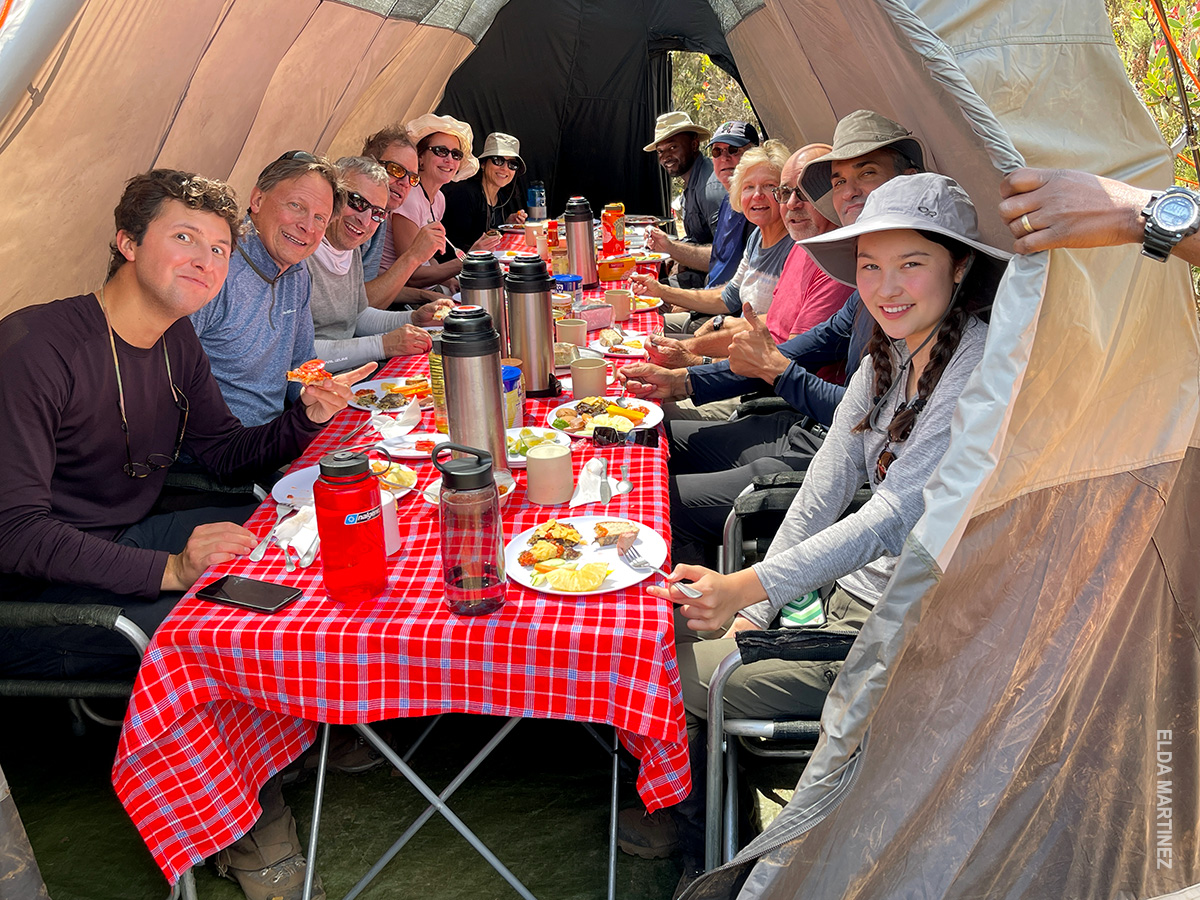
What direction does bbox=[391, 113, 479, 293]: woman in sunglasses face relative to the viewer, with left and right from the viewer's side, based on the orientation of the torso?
facing the viewer and to the right of the viewer

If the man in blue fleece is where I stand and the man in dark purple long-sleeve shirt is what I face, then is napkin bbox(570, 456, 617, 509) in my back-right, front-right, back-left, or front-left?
front-left

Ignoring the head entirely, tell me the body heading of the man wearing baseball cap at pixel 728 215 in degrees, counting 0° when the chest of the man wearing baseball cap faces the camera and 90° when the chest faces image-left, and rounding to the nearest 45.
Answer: approximately 45°

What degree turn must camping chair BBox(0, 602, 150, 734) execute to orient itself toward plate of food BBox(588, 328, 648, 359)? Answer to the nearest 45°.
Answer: approximately 45° to its left

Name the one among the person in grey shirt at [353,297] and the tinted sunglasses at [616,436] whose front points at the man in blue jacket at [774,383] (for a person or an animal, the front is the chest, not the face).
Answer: the person in grey shirt

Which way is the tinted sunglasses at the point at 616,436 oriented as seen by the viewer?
toward the camera

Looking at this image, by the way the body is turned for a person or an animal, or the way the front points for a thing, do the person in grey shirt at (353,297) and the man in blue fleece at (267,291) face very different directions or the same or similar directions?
same or similar directions

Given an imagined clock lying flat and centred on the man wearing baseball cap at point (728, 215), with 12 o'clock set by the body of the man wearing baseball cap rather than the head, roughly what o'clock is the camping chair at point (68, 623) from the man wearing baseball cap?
The camping chair is roughly at 11 o'clock from the man wearing baseball cap.

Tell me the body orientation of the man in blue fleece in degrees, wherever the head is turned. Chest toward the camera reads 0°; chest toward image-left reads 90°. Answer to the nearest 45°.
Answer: approximately 315°

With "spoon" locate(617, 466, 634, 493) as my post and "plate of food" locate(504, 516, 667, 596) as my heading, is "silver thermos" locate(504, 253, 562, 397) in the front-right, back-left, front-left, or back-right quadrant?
back-right

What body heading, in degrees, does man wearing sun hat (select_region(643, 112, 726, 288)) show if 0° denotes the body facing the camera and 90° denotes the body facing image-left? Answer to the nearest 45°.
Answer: approximately 45°

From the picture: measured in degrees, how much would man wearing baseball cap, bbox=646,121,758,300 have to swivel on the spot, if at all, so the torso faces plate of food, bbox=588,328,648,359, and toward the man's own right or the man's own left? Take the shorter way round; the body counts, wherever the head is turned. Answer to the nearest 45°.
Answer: approximately 45° to the man's own left

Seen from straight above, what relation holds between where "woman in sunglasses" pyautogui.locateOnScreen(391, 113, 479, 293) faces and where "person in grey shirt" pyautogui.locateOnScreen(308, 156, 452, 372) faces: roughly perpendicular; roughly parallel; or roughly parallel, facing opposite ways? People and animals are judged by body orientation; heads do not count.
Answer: roughly parallel

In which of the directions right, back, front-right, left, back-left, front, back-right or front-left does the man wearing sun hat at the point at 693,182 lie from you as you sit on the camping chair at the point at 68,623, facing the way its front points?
front-left

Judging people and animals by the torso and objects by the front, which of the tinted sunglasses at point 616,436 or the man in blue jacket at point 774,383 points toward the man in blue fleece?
the man in blue jacket
